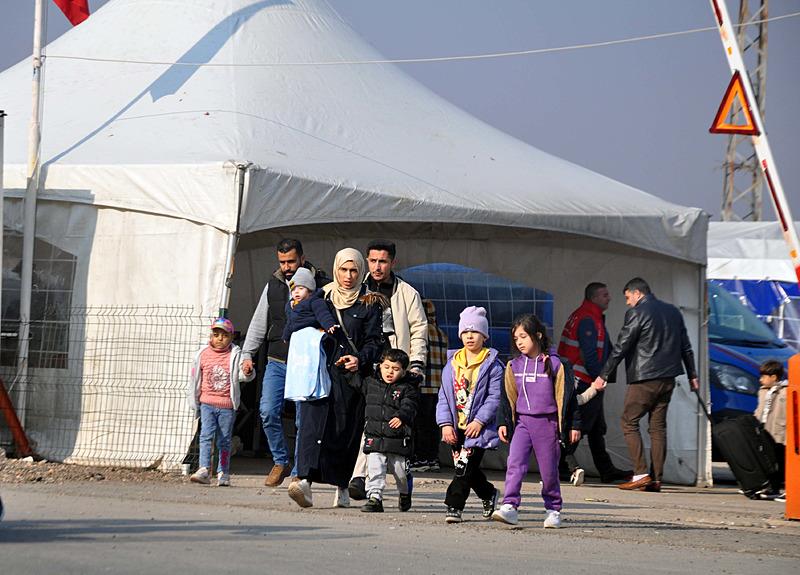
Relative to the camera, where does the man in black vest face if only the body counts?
toward the camera

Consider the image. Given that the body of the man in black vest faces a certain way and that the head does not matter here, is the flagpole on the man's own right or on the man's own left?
on the man's own right

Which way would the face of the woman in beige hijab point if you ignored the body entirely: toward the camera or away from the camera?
toward the camera

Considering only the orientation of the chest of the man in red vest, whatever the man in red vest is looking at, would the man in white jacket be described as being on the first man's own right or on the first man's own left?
on the first man's own right

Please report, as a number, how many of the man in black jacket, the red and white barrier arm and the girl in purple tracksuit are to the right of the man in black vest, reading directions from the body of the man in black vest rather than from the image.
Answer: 0
